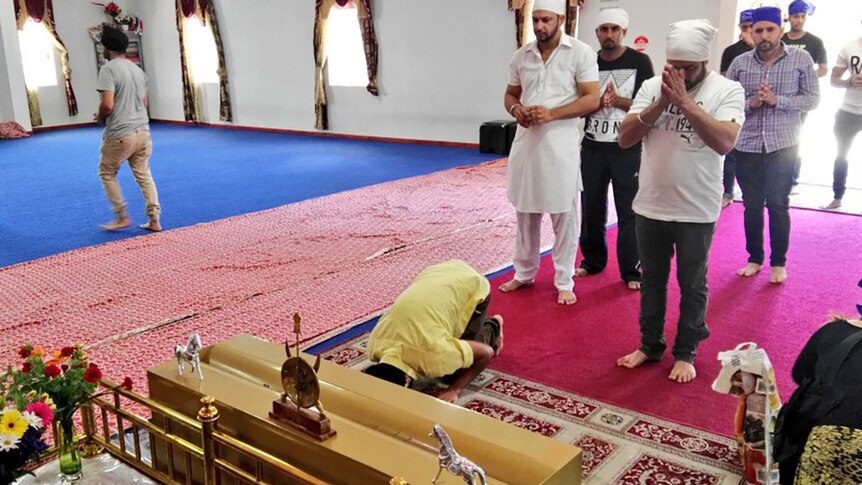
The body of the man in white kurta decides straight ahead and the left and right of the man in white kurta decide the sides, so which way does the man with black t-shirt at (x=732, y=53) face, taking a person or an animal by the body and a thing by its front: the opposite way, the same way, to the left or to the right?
the same way

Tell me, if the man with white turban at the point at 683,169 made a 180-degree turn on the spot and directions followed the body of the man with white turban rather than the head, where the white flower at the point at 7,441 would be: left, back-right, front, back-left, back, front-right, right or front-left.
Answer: back

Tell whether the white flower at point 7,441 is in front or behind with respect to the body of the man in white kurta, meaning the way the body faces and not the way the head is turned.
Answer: in front

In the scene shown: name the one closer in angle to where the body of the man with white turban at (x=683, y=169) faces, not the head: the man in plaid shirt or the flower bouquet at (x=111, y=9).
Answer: the flower bouquet

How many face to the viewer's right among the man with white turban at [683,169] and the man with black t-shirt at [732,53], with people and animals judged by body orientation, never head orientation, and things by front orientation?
0

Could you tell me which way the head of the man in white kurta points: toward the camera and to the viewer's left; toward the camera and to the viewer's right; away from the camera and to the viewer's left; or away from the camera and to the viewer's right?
toward the camera and to the viewer's left

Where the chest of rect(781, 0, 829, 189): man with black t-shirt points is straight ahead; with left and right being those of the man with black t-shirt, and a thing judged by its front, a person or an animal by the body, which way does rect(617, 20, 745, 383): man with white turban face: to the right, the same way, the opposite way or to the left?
the same way

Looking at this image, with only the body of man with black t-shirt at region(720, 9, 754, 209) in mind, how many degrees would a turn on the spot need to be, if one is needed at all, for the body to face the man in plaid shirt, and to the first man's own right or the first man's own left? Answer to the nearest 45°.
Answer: approximately 45° to the first man's own left

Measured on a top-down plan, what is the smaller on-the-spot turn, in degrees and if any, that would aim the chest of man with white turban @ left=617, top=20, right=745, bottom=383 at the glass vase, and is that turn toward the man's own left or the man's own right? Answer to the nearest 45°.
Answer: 0° — they already face it

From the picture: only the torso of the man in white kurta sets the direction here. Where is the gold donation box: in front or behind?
in front

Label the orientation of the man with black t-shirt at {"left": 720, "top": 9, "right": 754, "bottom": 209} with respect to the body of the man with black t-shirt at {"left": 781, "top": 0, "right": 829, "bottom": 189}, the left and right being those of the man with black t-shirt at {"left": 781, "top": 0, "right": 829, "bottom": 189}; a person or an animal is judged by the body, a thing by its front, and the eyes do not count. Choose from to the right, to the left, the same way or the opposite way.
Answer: the same way

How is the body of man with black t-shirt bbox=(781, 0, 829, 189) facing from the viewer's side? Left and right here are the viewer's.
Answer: facing the viewer and to the left of the viewer

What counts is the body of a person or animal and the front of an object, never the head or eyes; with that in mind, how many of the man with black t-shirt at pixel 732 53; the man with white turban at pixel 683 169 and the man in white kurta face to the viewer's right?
0
